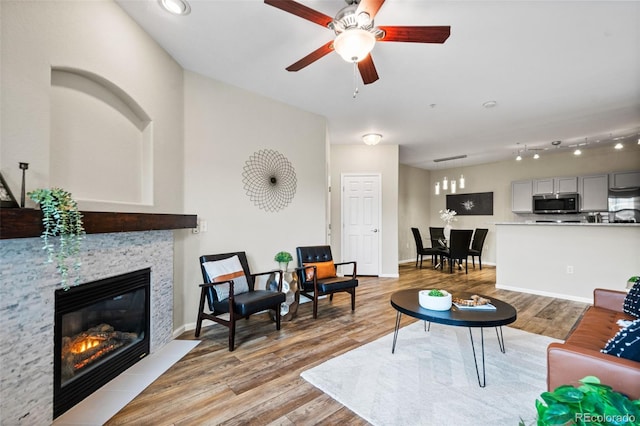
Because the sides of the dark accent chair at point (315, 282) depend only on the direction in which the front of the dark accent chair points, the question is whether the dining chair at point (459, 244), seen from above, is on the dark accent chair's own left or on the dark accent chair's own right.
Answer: on the dark accent chair's own left

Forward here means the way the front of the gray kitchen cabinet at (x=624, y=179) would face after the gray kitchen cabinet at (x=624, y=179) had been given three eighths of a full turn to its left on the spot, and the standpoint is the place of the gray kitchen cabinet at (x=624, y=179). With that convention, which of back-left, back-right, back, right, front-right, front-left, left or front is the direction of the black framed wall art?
back-left

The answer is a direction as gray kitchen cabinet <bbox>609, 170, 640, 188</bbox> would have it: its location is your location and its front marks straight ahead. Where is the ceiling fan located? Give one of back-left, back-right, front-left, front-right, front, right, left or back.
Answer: front

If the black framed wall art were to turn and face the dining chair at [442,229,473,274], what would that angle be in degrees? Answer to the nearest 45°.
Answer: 0° — it already faces it

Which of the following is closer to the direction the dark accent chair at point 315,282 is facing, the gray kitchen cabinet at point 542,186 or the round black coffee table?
the round black coffee table

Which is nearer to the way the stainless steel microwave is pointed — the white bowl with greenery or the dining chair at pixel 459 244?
the white bowl with greenery

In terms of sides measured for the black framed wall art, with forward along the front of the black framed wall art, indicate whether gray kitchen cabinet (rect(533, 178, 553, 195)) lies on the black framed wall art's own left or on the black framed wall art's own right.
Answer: on the black framed wall art's own left

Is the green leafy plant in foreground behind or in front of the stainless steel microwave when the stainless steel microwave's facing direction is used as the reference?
in front

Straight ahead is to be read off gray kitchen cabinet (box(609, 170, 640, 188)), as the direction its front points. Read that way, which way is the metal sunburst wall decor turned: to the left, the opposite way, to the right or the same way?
to the left

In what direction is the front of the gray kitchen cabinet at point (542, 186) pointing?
toward the camera

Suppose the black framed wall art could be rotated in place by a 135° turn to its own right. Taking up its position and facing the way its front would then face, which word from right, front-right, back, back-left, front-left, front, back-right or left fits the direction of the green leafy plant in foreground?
back-left

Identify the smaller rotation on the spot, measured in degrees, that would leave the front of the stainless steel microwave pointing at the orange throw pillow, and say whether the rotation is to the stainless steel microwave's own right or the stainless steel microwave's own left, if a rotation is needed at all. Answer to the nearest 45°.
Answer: approximately 45° to the stainless steel microwave's own right

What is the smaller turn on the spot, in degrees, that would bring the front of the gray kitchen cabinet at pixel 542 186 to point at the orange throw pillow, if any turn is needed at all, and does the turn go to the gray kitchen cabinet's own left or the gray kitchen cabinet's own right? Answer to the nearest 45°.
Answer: approximately 45° to the gray kitchen cabinet's own right

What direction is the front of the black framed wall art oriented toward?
toward the camera

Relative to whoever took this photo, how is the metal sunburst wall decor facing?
facing the viewer and to the right of the viewer
